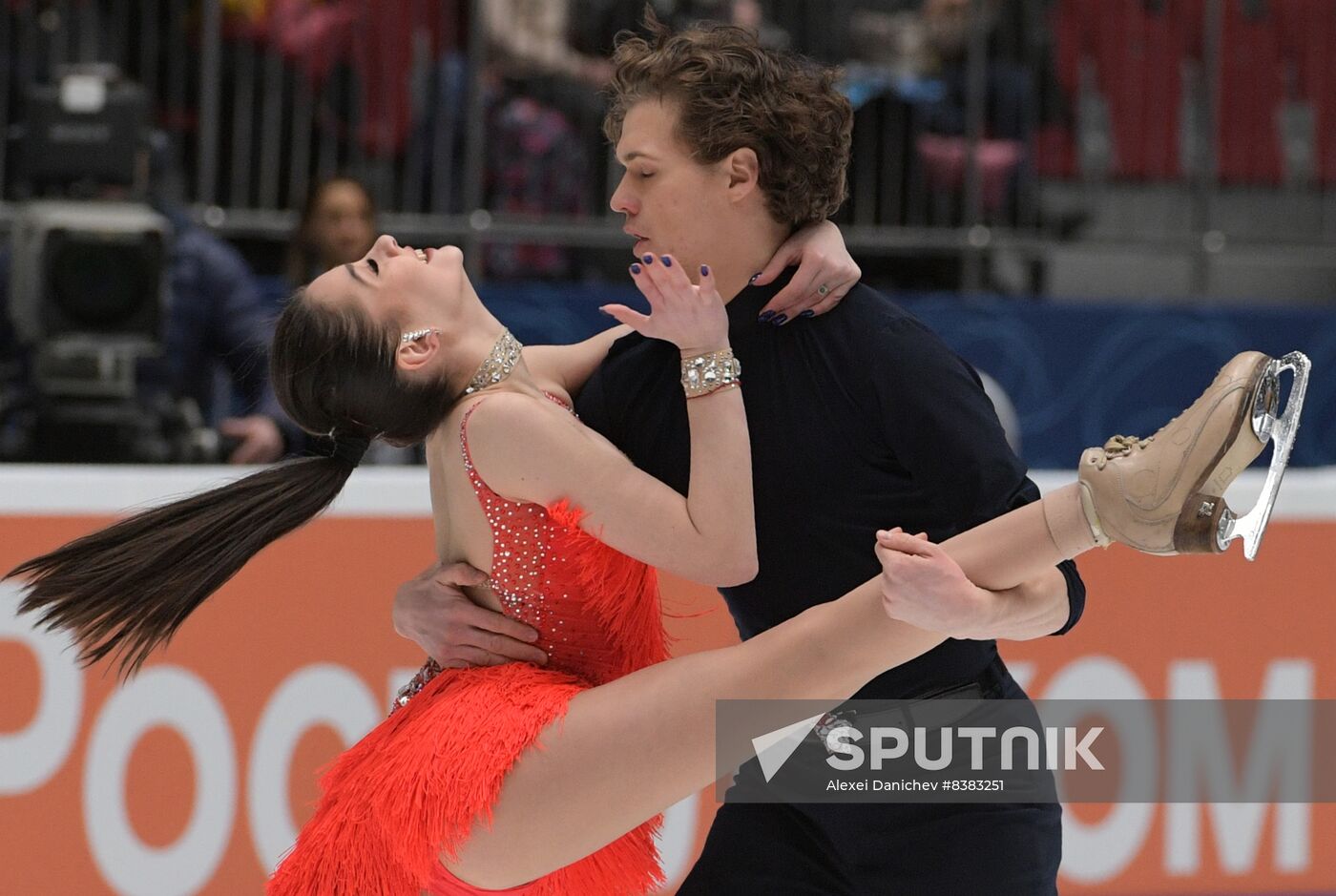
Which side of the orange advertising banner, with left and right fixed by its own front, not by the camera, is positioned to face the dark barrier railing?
back

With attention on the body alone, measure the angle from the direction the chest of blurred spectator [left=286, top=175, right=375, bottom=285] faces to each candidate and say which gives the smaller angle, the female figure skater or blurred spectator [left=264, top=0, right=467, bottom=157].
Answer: the female figure skater

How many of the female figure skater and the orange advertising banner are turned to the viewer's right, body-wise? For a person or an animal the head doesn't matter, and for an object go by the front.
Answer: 1

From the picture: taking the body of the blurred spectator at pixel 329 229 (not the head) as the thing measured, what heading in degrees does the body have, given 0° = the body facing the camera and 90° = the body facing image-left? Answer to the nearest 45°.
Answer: approximately 315°

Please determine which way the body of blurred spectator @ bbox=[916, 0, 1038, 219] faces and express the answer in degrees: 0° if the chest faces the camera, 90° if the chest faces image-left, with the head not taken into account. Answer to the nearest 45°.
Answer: approximately 0°

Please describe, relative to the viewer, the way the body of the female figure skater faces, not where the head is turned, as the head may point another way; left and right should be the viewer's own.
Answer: facing to the right of the viewer

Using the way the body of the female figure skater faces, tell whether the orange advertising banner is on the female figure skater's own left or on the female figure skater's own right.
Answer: on the female figure skater's own left

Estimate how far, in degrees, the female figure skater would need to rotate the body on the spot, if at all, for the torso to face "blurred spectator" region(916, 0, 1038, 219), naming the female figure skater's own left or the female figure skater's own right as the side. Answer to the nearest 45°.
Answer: approximately 90° to the female figure skater's own left

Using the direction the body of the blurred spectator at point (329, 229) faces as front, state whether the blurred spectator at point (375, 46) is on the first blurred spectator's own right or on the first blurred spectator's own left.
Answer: on the first blurred spectator's own left

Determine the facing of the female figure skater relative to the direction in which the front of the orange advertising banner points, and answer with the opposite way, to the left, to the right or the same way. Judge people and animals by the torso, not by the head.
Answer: to the left

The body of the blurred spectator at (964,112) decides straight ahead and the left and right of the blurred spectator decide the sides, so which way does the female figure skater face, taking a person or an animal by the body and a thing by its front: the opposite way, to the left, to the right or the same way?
to the left

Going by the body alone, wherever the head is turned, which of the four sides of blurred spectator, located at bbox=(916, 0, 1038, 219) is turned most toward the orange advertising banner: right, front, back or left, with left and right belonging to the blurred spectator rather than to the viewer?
front
